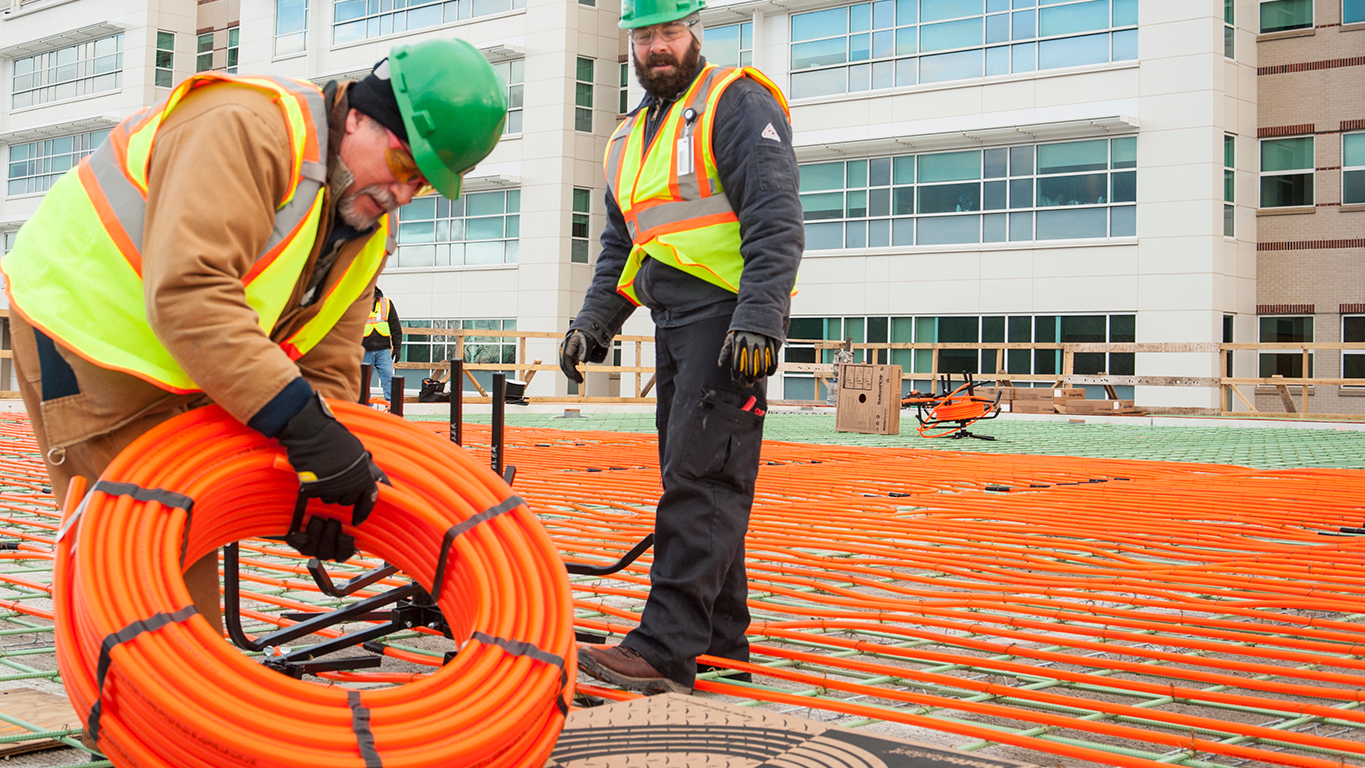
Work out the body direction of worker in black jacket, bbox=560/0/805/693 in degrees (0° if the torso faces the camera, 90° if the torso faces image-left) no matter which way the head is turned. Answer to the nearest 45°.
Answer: approximately 45°

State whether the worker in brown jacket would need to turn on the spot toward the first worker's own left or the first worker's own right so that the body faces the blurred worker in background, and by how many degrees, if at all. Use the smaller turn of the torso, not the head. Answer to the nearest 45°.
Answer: approximately 135° to the first worker's own left

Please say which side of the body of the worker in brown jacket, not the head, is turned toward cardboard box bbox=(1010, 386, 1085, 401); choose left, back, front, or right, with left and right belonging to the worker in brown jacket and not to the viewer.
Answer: left

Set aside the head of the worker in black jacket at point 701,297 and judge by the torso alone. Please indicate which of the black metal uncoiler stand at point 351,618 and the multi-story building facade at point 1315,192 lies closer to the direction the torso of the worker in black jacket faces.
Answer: the black metal uncoiler stand

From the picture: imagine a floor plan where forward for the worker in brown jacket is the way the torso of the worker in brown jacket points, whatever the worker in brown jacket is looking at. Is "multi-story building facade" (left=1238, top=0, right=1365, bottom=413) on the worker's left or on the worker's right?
on the worker's left

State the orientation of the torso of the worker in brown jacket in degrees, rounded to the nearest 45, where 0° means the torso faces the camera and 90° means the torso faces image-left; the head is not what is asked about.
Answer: approximately 315°

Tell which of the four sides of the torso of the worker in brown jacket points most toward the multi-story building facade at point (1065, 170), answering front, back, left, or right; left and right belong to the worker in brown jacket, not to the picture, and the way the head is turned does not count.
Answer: left

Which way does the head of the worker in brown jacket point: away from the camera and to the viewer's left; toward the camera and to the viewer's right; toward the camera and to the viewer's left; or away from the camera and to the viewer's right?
toward the camera and to the viewer's right

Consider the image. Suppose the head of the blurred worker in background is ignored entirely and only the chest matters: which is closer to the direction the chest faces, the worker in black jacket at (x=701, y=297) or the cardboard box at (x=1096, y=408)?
the worker in black jacket

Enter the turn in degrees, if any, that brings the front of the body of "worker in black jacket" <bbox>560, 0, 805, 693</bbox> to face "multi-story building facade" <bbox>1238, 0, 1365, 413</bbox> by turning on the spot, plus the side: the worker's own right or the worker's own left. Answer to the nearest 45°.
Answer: approximately 180°
